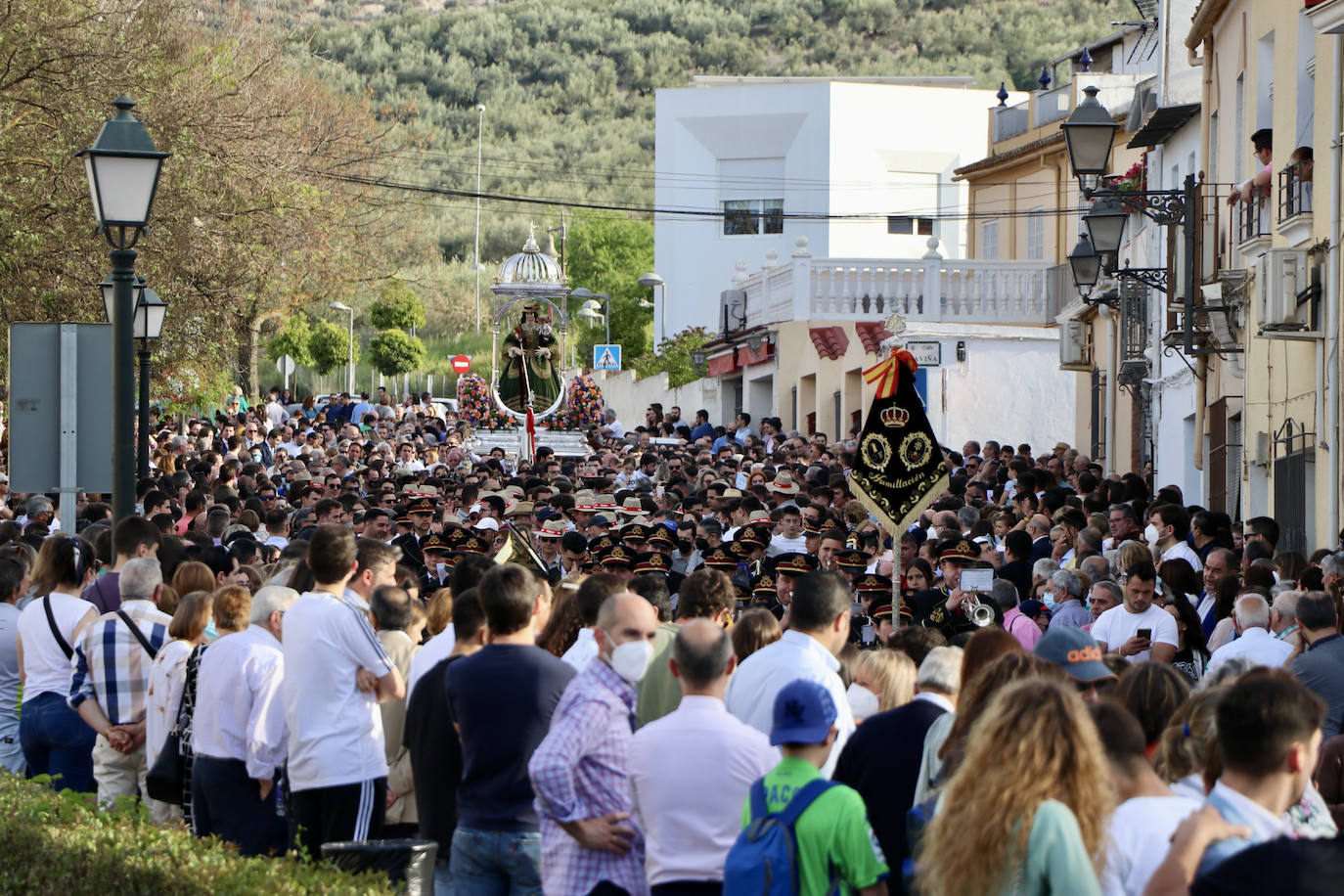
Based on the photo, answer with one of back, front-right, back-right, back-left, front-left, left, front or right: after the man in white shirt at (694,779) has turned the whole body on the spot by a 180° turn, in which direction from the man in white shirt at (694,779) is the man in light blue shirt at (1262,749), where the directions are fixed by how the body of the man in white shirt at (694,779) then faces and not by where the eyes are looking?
front-left

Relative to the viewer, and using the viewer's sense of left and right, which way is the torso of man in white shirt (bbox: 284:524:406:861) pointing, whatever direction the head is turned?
facing away from the viewer and to the right of the viewer

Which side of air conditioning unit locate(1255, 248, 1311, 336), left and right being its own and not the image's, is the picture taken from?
left

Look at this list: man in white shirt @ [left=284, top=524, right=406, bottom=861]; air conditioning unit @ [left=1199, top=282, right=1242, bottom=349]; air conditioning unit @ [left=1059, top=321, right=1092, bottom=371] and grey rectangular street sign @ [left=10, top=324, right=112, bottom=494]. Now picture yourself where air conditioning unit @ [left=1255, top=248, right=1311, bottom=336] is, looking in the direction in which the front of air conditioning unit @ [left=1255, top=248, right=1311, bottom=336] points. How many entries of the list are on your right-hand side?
2

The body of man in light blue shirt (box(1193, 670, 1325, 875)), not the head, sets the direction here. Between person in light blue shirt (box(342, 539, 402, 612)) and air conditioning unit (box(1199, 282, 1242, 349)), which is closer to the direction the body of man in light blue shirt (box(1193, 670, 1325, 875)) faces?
the air conditioning unit

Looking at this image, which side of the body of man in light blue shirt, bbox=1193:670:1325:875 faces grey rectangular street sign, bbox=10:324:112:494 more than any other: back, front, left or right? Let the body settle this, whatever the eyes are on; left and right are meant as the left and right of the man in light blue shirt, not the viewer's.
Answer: left

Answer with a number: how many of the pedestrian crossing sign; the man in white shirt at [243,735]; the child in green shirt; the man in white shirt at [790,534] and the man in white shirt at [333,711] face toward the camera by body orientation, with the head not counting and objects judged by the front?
2

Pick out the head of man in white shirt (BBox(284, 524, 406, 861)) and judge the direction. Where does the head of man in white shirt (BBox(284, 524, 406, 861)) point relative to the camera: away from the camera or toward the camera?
away from the camera
